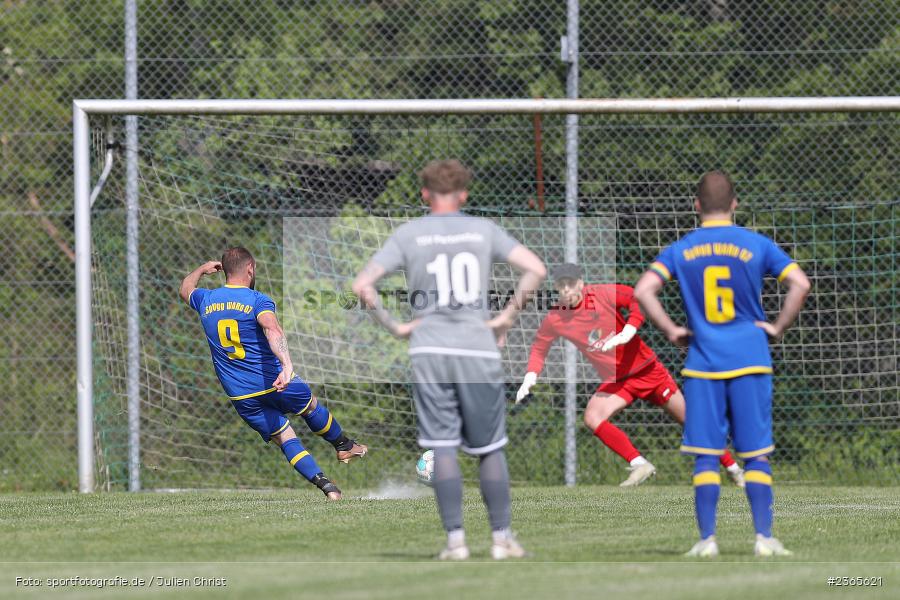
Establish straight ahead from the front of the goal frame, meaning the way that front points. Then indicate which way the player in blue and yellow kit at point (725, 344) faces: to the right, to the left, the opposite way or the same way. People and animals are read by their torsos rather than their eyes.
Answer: the opposite way

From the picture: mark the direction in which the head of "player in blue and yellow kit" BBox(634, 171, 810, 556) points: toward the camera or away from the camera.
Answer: away from the camera

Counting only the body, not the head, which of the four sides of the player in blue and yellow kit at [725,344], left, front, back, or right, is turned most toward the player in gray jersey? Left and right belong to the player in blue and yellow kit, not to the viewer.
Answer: left

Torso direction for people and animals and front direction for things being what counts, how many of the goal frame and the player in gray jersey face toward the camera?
1

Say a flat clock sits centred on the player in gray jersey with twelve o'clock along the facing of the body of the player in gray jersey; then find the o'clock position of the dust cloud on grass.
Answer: The dust cloud on grass is roughly at 12 o'clock from the player in gray jersey.

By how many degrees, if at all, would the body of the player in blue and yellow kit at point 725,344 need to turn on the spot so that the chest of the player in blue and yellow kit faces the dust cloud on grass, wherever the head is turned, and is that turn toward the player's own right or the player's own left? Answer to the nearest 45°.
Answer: approximately 45° to the player's own left

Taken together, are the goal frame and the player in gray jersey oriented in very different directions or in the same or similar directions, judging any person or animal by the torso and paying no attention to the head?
very different directions

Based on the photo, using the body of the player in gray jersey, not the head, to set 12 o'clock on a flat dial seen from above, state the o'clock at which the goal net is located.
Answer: The goal net is roughly at 12 o'clock from the player in gray jersey.

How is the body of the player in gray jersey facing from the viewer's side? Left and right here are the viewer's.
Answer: facing away from the viewer

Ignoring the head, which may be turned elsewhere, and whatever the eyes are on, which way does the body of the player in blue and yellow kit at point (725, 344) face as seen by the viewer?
away from the camera

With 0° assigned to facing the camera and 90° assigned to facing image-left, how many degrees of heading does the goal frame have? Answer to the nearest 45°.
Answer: approximately 0°
